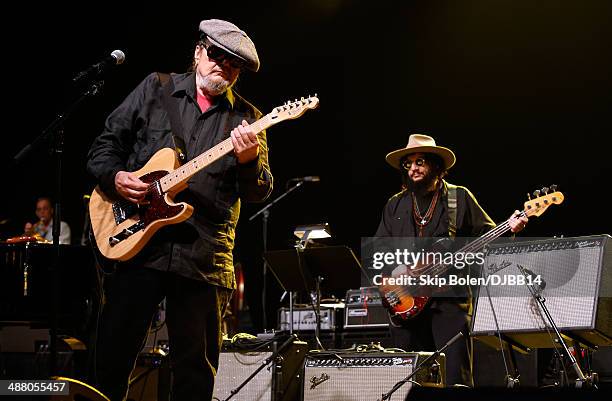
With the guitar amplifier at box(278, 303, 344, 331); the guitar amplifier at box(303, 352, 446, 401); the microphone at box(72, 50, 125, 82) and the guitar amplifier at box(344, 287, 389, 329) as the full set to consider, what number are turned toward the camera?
3

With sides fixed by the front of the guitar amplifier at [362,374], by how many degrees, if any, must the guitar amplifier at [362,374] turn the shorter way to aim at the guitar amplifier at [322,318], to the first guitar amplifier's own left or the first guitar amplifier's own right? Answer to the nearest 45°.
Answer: approximately 180°

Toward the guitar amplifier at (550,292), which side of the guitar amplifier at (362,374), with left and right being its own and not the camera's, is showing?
left

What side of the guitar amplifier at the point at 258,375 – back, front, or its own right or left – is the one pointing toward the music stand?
back

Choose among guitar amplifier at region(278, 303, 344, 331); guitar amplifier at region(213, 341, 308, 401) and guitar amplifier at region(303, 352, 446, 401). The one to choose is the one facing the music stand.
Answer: guitar amplifier at region(278, 303, 344, 331)

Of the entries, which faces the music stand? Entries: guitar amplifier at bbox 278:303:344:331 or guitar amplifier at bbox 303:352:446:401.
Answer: guitar amplifier at bbox 278:303:344:331

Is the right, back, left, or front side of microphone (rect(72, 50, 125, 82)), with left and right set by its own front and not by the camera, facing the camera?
right
